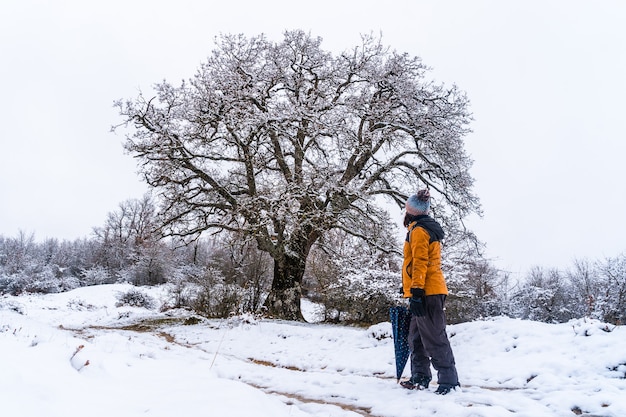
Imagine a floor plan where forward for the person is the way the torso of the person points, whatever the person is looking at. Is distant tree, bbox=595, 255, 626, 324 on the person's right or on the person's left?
on the person's right

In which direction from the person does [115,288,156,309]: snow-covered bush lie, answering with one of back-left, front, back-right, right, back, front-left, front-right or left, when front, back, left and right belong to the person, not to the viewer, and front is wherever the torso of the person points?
front-right

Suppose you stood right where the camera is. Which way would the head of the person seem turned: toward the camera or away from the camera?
away from the camera

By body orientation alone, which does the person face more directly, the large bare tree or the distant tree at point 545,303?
the large bare tree

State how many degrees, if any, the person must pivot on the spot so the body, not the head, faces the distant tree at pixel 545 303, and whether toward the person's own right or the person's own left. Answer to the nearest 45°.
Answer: approximately 90° to the person's own right

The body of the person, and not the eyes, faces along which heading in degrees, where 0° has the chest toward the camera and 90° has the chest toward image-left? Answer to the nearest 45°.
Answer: approximately 90°
